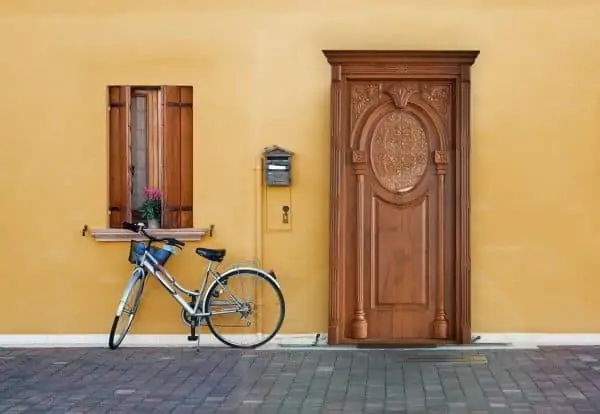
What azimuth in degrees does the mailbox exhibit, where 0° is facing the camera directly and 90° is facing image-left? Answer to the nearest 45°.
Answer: approximately 0°

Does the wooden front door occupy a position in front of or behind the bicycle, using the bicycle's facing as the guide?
behind

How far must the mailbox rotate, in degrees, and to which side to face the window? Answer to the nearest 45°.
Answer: approximately 90° to its right

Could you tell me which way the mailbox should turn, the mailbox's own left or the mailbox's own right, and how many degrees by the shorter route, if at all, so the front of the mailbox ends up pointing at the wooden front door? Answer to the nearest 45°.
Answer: approximately 90° to the mailbox's own left

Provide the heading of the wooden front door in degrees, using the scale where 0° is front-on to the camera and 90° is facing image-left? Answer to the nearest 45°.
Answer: approximately 0°

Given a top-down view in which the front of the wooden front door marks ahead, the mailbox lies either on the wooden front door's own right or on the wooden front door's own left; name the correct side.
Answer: on the wooden front door's own right

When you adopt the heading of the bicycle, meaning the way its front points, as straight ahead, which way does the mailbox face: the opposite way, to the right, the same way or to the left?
to the left

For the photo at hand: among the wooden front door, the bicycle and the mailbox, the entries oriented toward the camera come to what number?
2

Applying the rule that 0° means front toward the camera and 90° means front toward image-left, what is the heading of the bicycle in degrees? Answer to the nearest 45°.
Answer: approximately 90°

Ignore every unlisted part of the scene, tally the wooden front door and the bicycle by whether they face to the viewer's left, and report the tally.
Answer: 1

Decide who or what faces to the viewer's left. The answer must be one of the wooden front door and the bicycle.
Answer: the bicycle
